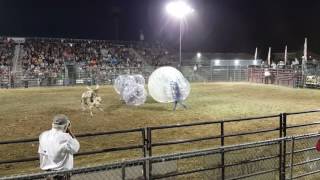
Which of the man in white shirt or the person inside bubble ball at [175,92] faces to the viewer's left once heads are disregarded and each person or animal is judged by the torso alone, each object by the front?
the person inside bubble ball

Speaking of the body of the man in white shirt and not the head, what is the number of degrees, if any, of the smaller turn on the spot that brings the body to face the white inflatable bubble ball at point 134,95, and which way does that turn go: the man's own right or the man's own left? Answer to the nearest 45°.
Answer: approximately 45° to the man's own left

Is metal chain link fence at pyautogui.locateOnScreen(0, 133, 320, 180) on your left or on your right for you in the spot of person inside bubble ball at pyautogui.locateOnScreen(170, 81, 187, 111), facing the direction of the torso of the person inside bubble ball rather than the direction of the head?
on your left

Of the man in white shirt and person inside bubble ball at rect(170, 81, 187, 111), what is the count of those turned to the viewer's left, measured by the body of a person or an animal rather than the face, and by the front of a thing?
1

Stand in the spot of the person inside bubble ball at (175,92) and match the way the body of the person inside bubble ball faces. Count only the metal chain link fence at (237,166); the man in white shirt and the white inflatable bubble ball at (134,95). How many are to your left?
2

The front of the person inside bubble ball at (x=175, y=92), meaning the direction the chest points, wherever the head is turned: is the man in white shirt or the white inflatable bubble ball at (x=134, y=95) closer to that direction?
the white inflatable bubble ball

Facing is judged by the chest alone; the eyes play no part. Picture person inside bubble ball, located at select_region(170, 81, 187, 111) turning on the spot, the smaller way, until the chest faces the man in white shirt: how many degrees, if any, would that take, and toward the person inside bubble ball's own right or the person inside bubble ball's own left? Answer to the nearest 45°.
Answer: approximately 90° to the person inside bubble ball's own left

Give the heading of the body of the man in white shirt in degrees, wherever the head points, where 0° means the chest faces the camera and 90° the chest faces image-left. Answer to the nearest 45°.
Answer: approximately 225°

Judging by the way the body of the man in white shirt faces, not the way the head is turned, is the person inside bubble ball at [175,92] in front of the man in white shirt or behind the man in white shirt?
in front

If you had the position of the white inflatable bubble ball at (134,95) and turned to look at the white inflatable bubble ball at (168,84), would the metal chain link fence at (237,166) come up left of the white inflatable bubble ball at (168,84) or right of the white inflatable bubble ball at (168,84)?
right

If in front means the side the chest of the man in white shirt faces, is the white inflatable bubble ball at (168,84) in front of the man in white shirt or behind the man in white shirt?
in front

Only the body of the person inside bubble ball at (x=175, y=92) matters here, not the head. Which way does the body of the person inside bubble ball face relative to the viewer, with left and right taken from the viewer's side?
facing to the left of the viewer
